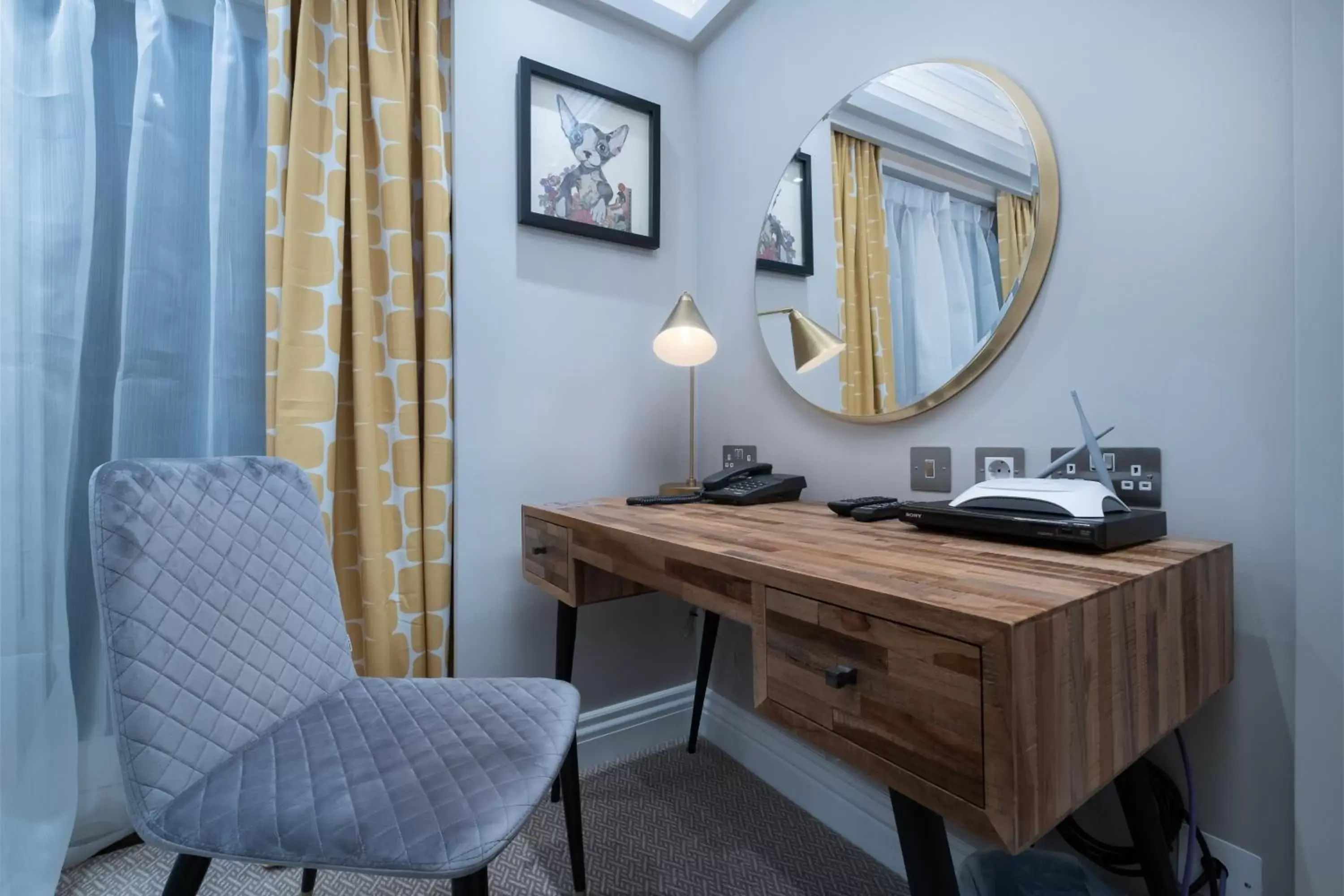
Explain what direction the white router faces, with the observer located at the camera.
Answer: facing the viewer and to the left of the viewer

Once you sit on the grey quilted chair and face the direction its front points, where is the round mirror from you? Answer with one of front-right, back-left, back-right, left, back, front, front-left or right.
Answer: front-left

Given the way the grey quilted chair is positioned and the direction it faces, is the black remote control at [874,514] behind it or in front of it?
in front

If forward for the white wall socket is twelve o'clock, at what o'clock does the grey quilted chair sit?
The grey quilted chair is roughly at 12 o'clock from the white wall socket.

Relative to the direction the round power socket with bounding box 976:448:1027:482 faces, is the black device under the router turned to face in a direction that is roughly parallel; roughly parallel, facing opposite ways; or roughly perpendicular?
roughly parallel

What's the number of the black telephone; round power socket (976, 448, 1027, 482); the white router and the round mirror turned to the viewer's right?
0

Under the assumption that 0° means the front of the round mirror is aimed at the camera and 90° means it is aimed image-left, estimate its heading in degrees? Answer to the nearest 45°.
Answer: approximately 45°

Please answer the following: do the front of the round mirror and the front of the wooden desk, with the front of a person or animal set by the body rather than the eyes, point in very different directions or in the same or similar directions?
same or similar directions

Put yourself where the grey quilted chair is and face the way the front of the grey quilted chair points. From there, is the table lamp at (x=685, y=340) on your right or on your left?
on your left

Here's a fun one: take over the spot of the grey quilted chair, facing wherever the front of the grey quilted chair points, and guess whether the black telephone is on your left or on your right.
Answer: on your left
